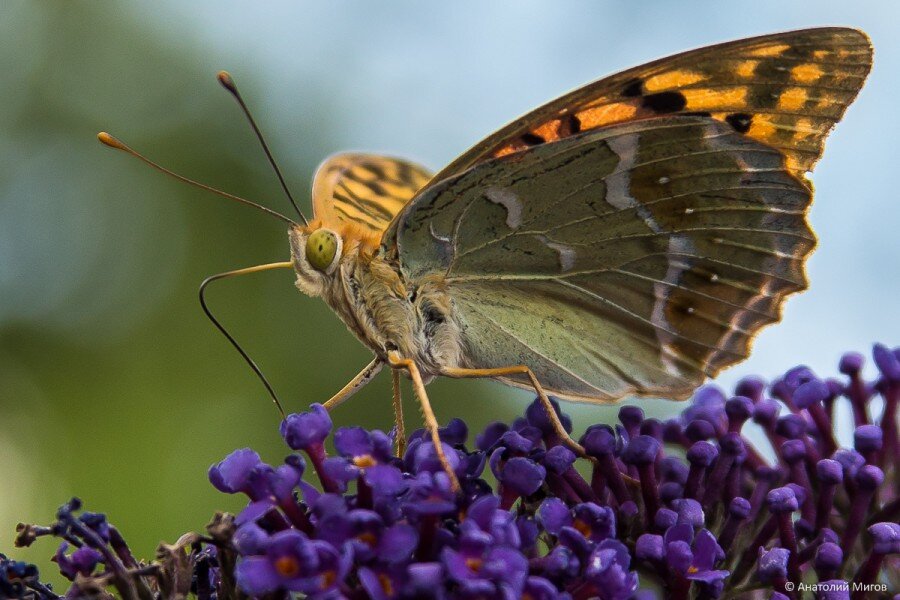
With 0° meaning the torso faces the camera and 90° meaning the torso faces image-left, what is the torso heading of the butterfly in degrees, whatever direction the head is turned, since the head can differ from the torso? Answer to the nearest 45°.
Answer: approximately 90°
